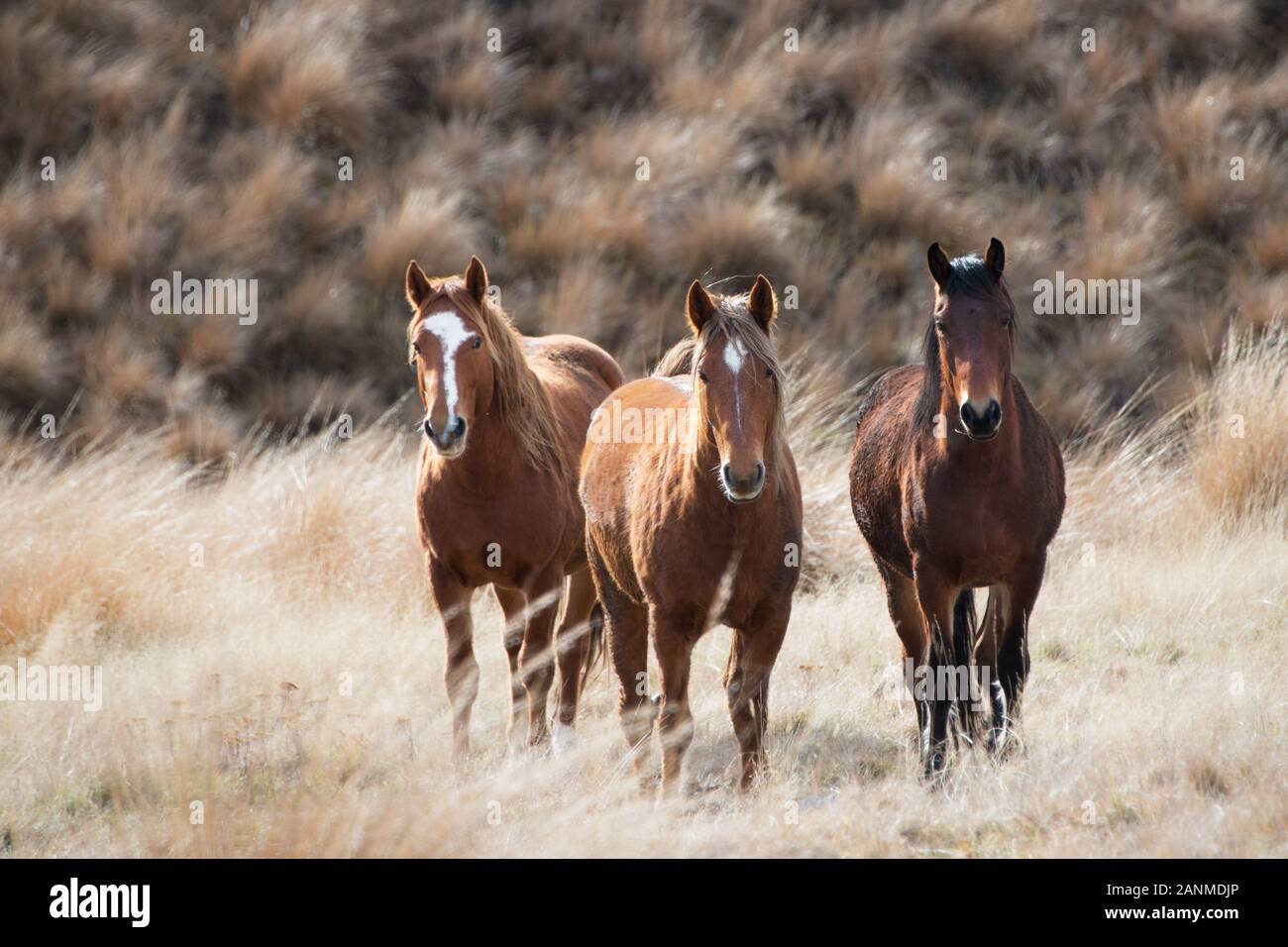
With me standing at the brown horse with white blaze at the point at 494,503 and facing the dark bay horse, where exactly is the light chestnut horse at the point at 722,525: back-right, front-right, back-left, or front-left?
front-right

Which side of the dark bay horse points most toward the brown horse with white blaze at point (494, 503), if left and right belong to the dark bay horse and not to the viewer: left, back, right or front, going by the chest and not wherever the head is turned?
right

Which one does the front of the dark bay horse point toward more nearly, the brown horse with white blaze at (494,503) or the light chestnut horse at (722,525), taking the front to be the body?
the light chestnut horse

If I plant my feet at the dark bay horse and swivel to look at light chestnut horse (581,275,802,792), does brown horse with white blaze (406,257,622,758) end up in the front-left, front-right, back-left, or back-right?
front-right

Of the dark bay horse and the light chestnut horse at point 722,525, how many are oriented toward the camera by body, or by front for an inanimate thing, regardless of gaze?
2

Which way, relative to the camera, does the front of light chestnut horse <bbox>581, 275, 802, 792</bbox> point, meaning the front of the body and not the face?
toward the camera

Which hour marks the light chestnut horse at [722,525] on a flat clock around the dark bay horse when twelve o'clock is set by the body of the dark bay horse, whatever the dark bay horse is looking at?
The light chestnut horse is roughly at 2 o'clock from the dark bay horse.

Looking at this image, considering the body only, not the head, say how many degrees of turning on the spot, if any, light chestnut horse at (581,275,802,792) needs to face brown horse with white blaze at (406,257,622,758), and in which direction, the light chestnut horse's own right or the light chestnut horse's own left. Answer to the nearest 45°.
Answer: approximately 135° to the light chestnut horse's own right

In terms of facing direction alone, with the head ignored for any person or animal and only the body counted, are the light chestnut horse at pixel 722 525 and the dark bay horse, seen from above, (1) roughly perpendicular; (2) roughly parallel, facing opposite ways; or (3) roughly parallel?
roughly parallel
